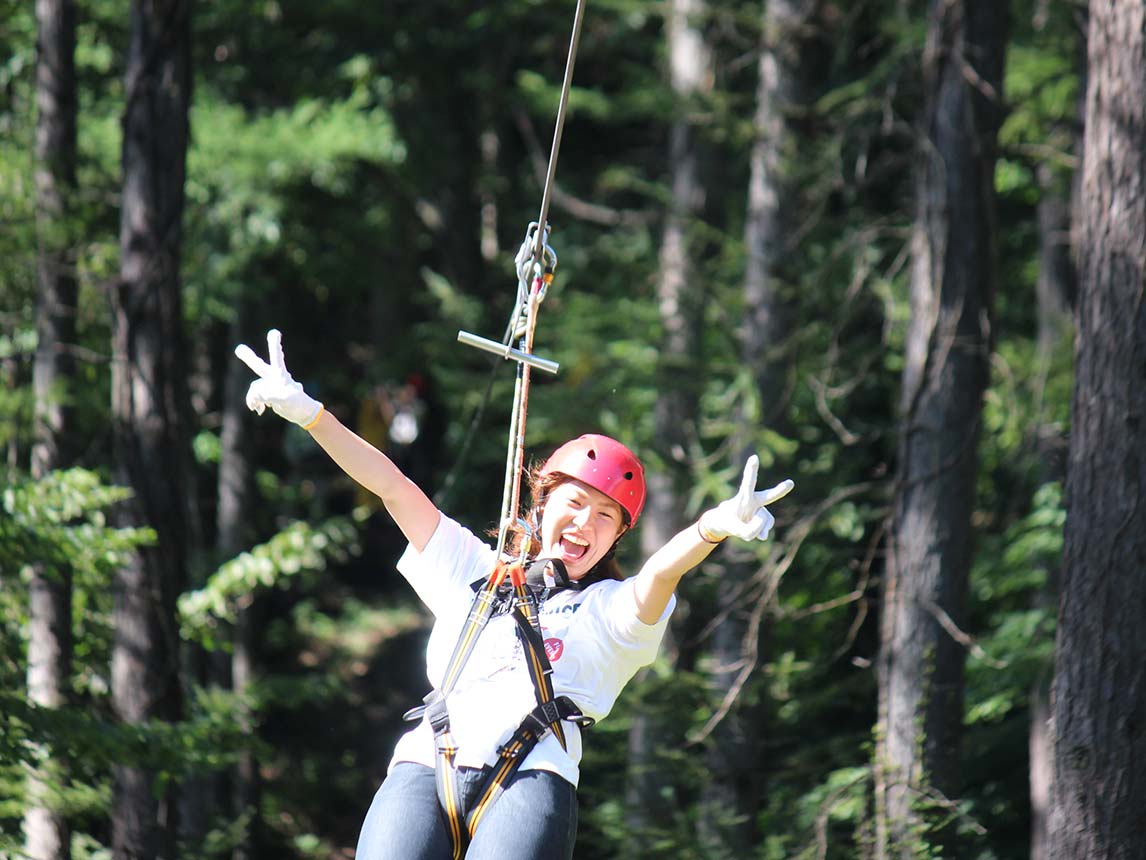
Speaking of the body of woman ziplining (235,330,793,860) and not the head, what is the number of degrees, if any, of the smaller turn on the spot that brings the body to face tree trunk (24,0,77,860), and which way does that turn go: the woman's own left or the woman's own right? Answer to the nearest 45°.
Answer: approximately 135° to the woman's own right

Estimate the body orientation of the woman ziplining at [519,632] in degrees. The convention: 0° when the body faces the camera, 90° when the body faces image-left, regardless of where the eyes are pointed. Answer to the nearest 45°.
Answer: approximately 0°

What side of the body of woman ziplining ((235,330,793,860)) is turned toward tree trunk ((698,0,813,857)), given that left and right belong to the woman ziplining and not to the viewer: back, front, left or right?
back

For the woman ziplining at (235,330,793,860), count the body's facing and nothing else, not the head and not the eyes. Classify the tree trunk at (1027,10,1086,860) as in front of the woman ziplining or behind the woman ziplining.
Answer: behind

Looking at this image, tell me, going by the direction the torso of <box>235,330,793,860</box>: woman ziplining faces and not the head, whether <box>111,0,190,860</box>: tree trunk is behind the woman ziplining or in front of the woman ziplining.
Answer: behind

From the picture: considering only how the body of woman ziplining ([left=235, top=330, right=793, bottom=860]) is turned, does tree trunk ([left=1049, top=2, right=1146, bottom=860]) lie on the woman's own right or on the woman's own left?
on the woman's own left
